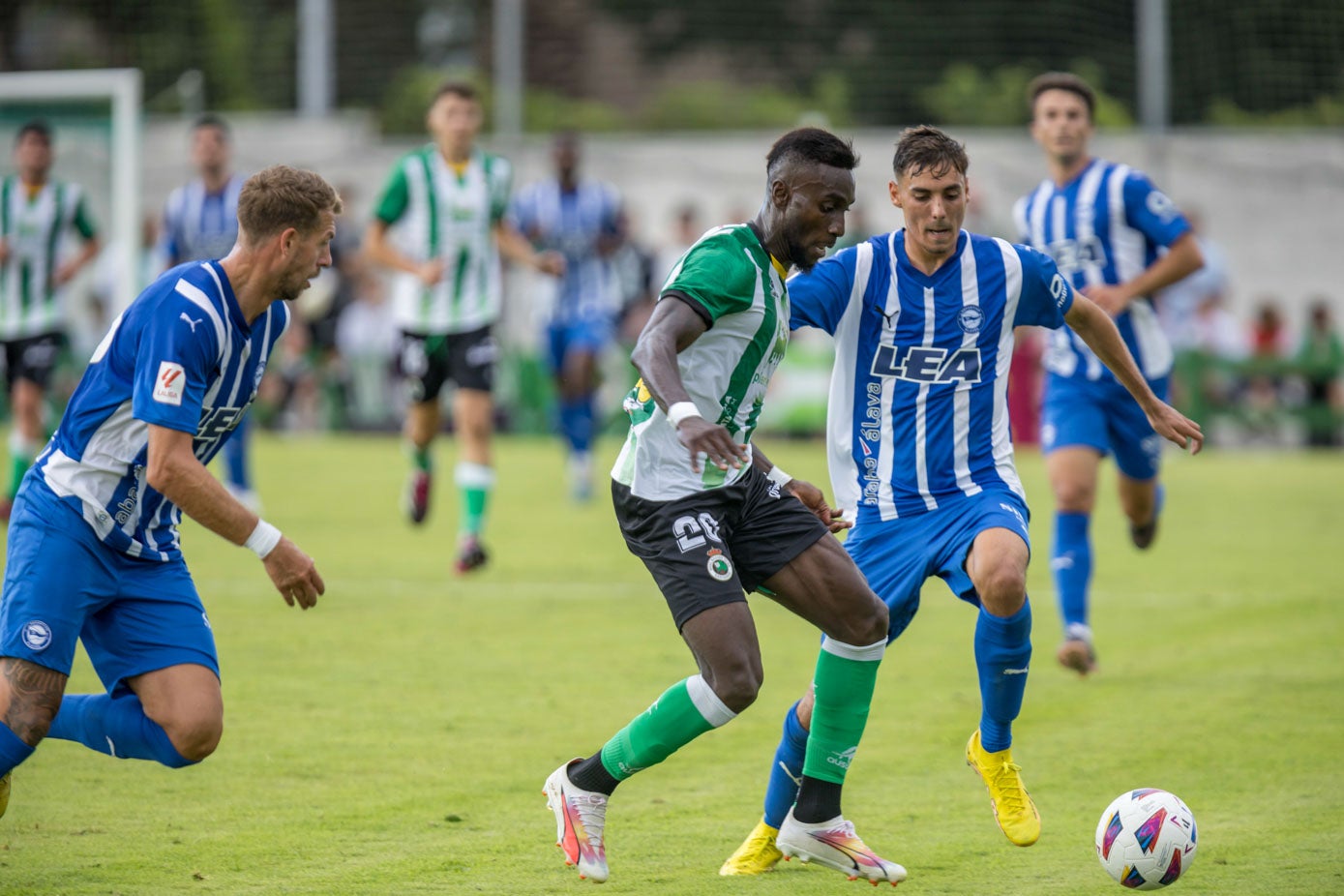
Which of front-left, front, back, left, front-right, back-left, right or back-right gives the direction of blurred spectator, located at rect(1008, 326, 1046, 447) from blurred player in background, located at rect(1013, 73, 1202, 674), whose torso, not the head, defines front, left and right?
back

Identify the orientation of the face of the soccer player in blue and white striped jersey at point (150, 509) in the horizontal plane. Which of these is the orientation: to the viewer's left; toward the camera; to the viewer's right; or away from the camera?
to the viewer's right

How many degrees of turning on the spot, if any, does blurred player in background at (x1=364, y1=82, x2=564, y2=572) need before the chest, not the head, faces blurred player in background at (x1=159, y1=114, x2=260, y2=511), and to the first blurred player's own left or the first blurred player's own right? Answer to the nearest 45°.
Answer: approximately 135° to the first blurred player's own right

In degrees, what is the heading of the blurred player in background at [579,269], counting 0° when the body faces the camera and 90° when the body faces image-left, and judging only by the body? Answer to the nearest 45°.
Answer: approximately 0°

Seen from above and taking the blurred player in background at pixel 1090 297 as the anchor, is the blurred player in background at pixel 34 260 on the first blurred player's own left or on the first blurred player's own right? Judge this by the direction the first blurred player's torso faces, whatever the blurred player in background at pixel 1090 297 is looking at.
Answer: on the first blurred player's own right

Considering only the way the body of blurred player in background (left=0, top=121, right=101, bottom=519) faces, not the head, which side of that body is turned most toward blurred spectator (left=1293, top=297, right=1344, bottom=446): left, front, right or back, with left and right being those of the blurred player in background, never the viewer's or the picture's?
left

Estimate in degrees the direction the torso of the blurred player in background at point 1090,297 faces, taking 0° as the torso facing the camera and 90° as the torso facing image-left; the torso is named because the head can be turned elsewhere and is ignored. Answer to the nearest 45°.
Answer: approximately 0°

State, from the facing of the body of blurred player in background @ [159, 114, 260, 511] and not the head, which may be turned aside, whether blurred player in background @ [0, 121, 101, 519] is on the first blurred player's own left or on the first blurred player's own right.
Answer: on the first blurred player's own right

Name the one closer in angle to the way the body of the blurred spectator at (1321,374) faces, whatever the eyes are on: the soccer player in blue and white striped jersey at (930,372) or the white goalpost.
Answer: the soccer player in blue and white striped jersey

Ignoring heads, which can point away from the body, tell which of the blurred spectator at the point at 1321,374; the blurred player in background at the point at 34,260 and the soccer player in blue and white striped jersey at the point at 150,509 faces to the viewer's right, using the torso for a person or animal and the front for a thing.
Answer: the soccer player in blue and white striped jersey

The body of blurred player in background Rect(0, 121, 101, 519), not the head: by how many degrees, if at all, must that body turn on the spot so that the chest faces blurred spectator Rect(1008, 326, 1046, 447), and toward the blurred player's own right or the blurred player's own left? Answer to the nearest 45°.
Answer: approximately 90° to the blurred player's own left

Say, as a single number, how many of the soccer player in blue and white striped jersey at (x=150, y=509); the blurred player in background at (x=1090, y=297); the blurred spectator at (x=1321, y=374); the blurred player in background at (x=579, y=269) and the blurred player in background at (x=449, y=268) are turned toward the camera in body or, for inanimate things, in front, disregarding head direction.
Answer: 4
